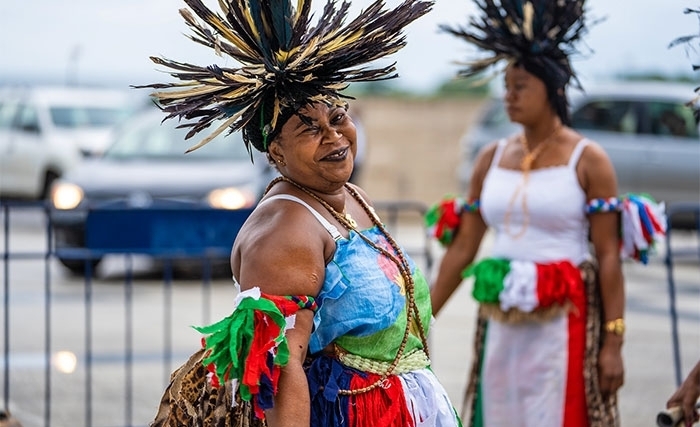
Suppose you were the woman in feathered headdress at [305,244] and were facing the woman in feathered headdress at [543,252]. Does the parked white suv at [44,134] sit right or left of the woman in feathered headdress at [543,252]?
left

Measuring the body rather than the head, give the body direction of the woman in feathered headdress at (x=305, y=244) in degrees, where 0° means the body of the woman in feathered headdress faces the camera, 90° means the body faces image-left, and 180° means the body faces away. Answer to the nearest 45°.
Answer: approximately 315°

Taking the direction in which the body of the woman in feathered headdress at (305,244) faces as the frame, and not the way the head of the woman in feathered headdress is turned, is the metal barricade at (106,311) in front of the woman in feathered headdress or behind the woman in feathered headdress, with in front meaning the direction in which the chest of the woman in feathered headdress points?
behind

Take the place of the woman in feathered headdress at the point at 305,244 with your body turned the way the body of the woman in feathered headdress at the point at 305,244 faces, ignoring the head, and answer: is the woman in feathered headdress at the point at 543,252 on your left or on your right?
on your left
